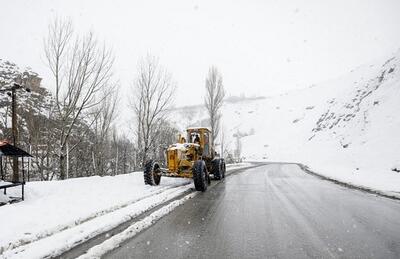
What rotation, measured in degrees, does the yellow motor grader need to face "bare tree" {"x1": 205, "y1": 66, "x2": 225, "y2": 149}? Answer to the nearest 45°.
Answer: approximately 135° to its right

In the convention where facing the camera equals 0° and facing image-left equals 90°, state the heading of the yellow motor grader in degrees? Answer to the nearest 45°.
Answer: approximately 45°
